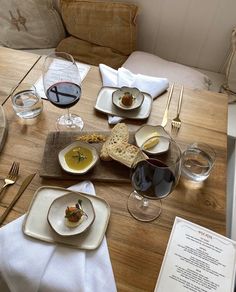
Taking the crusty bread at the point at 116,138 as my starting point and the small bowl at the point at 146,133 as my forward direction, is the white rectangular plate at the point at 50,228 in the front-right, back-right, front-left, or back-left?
back-right
